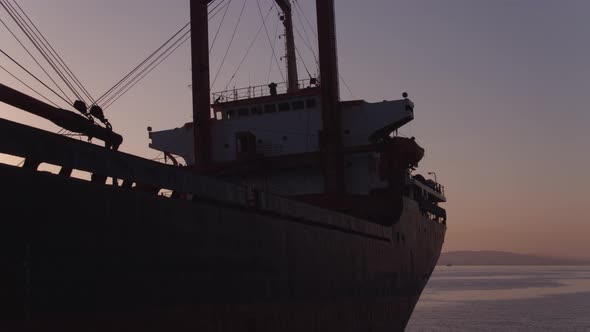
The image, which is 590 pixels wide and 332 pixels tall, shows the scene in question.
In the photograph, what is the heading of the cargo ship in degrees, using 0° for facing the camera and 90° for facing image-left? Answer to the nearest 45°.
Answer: approximately 45°
